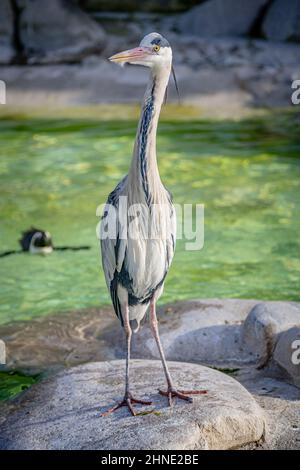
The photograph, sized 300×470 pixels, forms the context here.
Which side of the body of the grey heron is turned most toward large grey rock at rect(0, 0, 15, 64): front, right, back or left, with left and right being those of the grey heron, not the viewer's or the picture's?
back

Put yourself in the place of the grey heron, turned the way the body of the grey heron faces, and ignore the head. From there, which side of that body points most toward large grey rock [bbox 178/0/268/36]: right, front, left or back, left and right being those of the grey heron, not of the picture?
back

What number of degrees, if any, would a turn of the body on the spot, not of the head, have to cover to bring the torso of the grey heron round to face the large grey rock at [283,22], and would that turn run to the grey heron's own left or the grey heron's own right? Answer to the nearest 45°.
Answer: approximately 180°

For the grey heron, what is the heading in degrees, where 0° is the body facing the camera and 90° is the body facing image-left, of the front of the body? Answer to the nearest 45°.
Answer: approximately 0°

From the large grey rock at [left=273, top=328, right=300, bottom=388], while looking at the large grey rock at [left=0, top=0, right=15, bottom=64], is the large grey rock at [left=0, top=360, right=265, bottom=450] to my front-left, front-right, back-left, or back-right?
back-left

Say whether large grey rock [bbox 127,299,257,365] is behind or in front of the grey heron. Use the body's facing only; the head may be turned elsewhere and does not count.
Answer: behind

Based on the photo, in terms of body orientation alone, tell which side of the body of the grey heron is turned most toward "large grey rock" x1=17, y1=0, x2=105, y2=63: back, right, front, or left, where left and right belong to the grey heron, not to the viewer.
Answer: back

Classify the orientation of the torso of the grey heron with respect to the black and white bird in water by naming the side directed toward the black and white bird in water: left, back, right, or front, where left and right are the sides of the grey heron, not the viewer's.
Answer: back

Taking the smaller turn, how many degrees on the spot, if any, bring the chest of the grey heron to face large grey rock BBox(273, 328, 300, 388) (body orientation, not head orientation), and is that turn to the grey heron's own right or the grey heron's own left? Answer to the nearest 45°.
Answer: approximately 135° to the grey heron's own left
